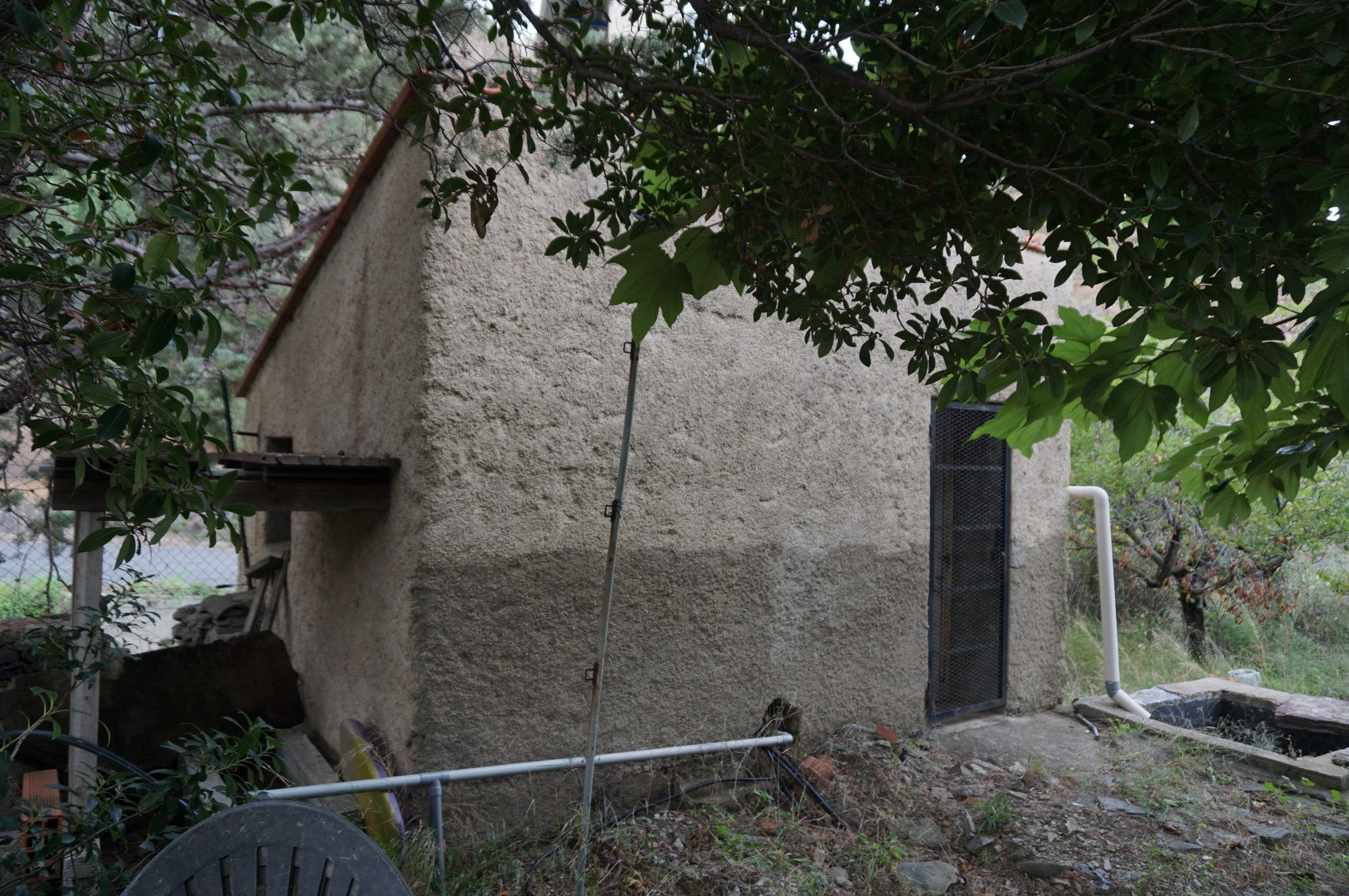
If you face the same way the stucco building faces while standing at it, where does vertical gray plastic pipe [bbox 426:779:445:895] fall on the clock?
The vertical gray plastic pipe is roughly at 2 o'clock from the stucco building.

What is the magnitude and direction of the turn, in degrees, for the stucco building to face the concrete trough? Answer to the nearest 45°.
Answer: approximately 45° to its left

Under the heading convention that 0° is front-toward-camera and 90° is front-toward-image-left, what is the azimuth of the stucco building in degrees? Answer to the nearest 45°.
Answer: approximately 315°

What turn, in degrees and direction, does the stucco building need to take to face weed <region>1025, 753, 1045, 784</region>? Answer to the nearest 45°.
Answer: approximately 45° to its left

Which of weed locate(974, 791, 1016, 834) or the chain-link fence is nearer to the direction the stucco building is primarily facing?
the weed

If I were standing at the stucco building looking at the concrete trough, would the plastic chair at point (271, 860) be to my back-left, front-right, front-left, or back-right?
back-right

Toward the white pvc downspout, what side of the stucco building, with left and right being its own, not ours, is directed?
left
